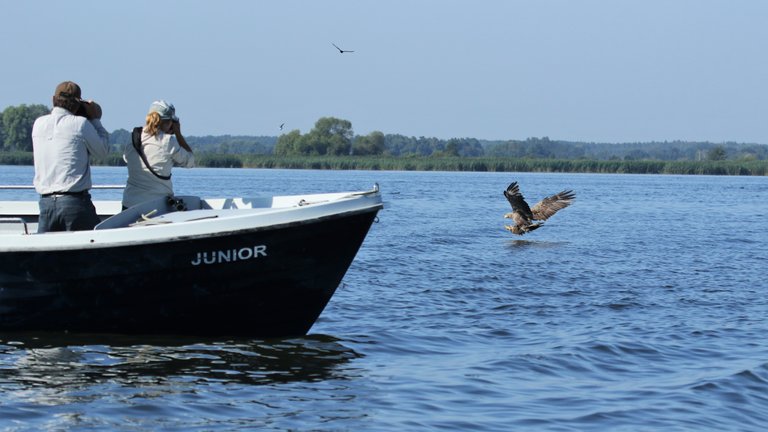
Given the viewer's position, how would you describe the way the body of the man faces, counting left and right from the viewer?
facing away from the viewer and to the right of the viewer

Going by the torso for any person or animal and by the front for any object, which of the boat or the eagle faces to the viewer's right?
the boat

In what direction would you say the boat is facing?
to the viewer's right

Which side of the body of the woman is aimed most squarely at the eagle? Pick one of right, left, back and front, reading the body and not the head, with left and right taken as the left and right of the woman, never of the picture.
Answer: front

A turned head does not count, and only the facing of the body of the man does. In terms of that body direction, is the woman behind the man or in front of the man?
in front

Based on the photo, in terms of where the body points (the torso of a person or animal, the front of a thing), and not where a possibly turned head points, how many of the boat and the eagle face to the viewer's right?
1

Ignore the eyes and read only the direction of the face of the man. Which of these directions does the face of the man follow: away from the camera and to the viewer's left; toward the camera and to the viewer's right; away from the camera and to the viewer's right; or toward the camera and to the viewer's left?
away from the camera and to the viewer's right

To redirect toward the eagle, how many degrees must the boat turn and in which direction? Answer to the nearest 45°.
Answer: approximately 45° to its left

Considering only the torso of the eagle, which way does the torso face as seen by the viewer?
to the viewer's left
